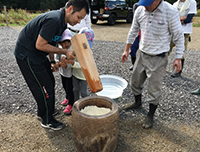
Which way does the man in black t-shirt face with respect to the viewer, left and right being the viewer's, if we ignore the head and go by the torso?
facing to the right of the viewer

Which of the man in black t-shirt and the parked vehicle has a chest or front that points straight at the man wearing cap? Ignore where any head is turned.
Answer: the man in black t-shirt

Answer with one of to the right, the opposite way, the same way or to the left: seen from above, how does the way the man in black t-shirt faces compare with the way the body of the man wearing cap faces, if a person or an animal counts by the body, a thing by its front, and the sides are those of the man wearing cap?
to the left

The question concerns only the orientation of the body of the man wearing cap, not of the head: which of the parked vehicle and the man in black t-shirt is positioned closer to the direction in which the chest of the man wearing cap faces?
the man in black t-shirt

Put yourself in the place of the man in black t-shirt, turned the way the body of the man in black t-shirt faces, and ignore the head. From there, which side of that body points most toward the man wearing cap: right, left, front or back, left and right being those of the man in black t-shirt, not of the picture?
front

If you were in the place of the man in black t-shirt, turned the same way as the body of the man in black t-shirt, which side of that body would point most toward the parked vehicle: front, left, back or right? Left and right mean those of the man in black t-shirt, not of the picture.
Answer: left

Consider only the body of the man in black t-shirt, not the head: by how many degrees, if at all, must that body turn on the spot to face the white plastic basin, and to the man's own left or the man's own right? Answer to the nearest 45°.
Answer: approximately 45° to the man's own left

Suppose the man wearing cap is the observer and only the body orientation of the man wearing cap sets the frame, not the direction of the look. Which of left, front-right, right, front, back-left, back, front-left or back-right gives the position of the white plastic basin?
right

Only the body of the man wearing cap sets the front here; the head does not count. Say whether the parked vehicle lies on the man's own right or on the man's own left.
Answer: on the man's own right

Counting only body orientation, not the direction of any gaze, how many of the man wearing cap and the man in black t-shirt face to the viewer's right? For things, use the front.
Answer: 1

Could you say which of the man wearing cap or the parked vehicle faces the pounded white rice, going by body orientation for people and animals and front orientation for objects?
the man wearing cap
